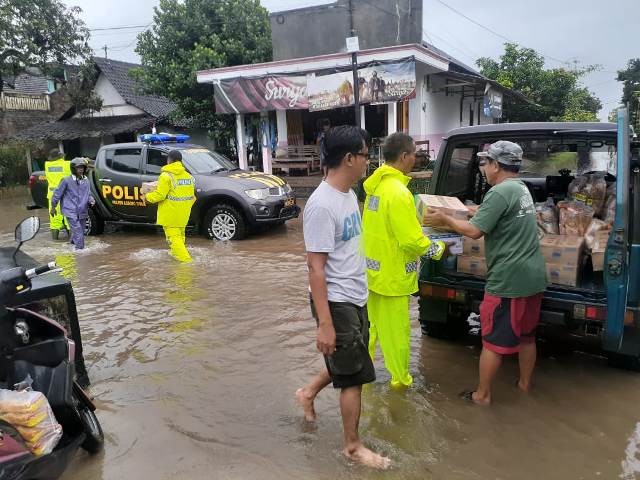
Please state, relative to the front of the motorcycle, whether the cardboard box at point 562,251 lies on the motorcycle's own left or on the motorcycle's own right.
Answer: on the motorcycle's own right

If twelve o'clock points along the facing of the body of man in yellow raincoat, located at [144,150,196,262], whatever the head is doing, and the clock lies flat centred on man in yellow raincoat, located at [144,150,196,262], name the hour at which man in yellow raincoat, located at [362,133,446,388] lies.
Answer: man in yellow raincoat, located at [362,133,446,388] is roughly at 7 o'clock from man in yellow raincoat, located at [144,150,196,262].

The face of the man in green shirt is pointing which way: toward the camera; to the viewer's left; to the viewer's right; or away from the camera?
to the viewer's left

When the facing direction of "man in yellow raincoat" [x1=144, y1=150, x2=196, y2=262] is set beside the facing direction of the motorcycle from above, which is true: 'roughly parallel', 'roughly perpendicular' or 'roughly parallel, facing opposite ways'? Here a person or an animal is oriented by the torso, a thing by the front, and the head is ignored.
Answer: roughly perpendicular

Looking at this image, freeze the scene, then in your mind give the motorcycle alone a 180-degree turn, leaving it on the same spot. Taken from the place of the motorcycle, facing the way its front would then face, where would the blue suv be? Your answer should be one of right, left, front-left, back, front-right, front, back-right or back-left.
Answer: back-left

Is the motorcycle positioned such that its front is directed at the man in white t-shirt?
no

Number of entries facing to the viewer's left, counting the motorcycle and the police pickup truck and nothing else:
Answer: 0

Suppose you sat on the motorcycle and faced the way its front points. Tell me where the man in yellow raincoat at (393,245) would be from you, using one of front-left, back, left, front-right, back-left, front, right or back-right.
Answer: front-right

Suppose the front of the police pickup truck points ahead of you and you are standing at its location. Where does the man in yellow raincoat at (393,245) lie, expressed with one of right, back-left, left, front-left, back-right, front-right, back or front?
front-right

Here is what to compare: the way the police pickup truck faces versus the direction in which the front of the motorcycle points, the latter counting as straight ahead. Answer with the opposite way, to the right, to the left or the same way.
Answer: to the right

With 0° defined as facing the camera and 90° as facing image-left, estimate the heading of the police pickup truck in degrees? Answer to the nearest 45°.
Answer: approximately 315°

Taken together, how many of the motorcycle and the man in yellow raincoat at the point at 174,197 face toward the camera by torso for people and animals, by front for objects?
0

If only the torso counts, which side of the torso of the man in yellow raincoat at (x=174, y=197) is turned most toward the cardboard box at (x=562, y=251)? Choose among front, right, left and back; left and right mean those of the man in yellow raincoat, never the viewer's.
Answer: back

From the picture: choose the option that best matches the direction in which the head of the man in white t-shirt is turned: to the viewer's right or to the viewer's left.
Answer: to the viewer's right

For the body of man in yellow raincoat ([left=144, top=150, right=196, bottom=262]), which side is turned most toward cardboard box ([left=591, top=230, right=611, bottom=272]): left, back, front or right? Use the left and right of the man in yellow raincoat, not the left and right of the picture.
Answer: back

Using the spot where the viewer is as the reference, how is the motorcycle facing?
facing away from the viewer and to the right of the viewer
